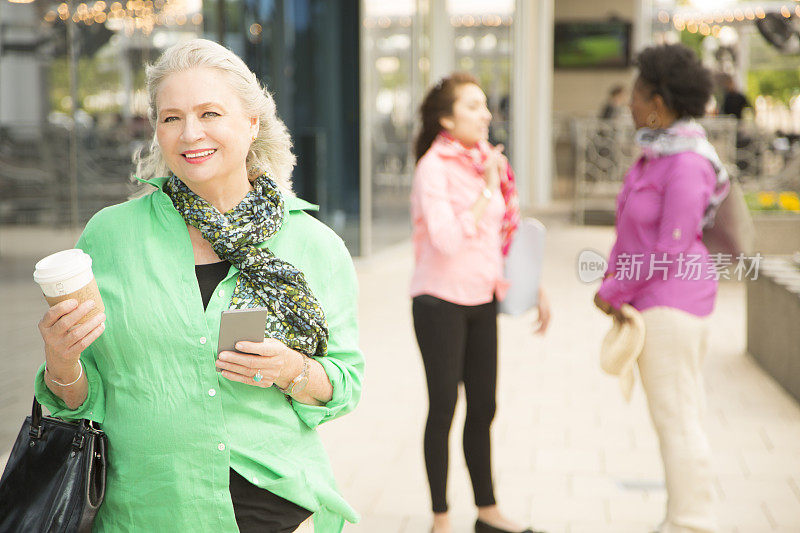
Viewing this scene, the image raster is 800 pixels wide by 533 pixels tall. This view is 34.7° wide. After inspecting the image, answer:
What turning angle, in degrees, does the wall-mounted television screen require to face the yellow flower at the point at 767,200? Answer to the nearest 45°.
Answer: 0° — it already faces it

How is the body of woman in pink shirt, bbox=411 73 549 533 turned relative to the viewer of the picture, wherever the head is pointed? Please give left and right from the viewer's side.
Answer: facing the viewer and to the right of the viewer

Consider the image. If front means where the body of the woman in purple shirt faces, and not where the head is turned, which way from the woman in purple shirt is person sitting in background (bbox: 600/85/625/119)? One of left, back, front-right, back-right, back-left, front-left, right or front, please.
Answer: right

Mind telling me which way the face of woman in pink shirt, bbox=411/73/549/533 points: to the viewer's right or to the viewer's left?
to the viewer's right

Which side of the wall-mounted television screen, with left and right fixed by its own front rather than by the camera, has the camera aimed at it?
front

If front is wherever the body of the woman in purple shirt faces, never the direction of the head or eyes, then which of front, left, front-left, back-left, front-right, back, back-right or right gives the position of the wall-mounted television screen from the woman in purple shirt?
right

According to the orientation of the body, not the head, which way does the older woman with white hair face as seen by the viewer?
toward the camera

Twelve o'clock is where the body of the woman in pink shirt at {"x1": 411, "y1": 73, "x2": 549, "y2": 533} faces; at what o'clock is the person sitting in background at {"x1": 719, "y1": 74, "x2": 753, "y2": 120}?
The person sitting in background is roughly at 8 o'clock from the woman in pink shirt.

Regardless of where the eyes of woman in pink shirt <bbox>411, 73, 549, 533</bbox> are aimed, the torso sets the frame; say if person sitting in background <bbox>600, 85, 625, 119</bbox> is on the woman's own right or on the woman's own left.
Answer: on the woman's own left

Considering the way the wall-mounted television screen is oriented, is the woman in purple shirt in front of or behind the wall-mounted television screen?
in front

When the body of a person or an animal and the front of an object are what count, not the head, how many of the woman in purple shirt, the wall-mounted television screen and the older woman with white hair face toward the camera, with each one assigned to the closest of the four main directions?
2
